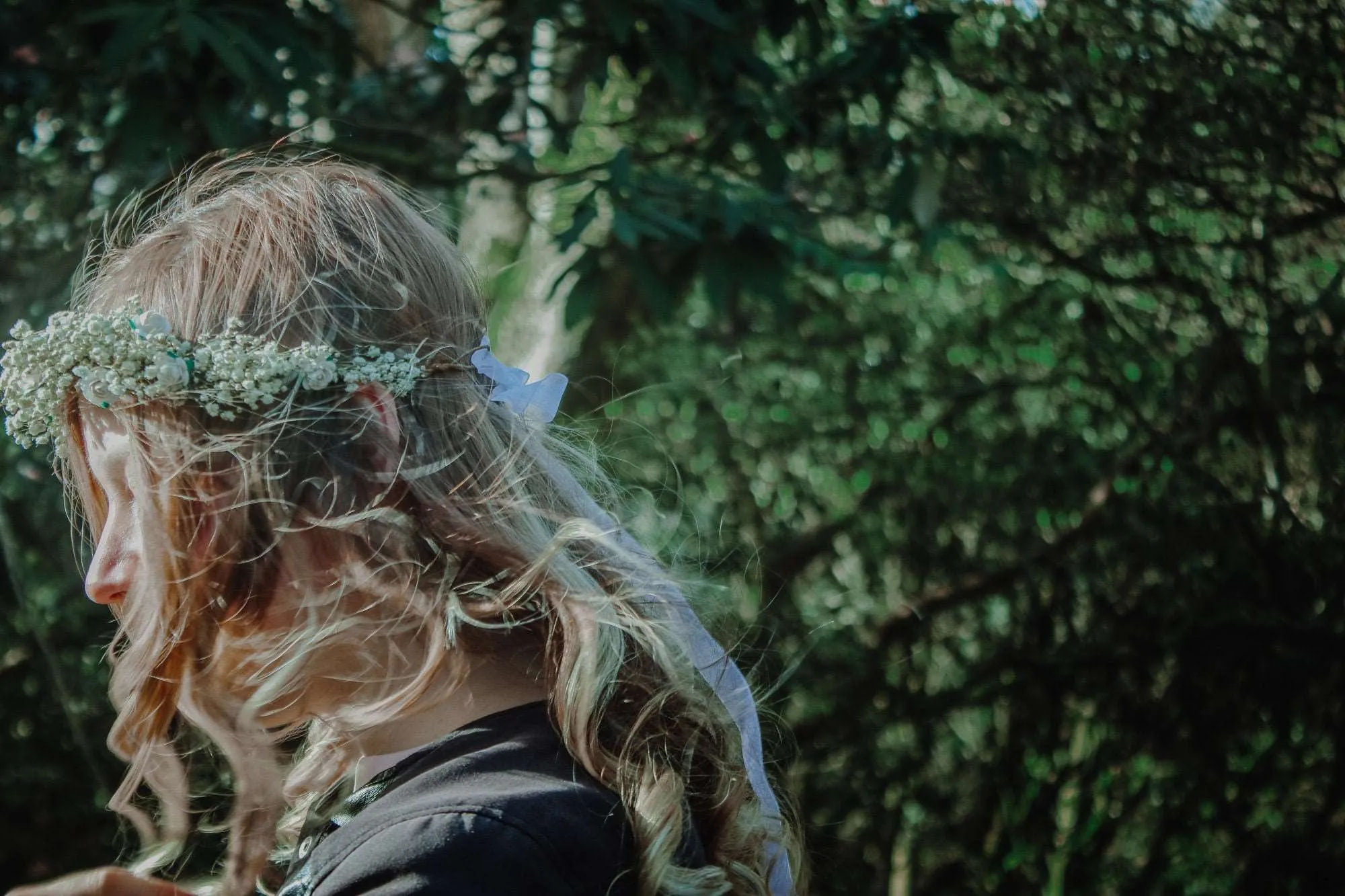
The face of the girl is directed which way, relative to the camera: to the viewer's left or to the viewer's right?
to the viewer's left

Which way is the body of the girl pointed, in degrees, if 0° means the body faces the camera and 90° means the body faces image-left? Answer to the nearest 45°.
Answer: approximately 90°
